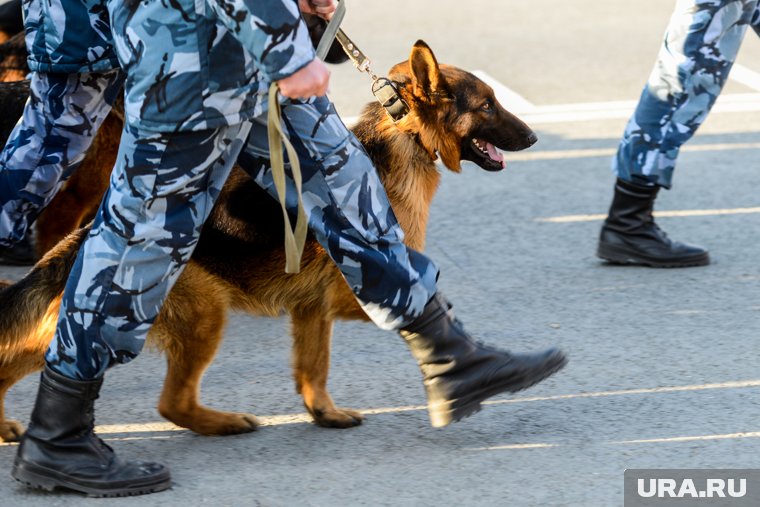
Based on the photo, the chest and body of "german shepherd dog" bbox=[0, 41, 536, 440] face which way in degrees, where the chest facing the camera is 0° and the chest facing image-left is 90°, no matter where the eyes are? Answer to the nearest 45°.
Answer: approximately 270°
